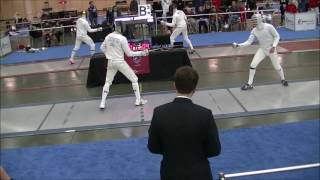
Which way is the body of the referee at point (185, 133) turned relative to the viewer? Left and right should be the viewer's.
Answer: facing away from the viewer

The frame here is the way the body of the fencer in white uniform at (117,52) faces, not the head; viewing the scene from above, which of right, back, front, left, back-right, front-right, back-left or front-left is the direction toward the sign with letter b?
front-left

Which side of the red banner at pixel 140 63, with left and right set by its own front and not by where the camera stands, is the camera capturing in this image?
front

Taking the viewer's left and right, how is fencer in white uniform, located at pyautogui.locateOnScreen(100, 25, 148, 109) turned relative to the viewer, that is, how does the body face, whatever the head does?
facing away from the viewer and to the right of the viewer

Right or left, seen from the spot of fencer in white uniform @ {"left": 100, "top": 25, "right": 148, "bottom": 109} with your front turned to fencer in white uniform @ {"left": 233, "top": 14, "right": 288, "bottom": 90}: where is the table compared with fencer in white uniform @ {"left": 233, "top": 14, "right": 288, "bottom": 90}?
left

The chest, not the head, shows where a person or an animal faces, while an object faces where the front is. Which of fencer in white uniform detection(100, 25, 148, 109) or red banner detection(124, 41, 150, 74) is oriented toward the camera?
the red banner

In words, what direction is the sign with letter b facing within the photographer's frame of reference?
facing the viewer

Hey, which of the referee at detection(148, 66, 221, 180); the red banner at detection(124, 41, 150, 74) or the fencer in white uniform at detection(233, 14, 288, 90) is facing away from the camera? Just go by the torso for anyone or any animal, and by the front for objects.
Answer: the referee

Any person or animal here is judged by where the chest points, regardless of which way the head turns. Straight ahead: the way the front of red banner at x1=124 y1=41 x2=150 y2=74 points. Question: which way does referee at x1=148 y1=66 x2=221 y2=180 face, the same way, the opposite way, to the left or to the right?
the opposite way

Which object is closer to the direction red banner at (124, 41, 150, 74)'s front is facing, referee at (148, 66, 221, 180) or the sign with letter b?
the referee

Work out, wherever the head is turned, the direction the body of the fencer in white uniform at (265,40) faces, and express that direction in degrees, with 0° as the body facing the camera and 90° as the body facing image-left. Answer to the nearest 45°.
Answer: approximately 45°

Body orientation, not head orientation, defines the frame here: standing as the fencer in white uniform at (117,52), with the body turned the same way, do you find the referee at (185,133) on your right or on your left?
on your right

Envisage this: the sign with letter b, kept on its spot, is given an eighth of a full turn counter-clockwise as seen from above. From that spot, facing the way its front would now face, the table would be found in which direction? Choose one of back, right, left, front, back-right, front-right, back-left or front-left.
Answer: front-right

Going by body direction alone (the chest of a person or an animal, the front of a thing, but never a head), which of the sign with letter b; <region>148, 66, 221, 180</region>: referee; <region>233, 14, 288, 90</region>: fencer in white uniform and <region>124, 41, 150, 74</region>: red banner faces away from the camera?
the referee

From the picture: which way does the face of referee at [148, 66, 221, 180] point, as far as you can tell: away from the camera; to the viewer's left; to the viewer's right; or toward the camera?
away from the camera

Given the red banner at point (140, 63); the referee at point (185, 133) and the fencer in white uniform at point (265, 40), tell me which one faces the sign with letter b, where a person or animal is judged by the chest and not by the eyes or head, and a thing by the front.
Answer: the referee

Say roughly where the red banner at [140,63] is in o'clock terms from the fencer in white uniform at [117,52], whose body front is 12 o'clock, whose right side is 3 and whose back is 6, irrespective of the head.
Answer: The red banner is roughly at 11 o'clock from the fencer in white uniform.

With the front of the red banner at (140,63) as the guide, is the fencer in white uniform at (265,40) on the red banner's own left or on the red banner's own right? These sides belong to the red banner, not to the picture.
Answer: on the red banner's own left

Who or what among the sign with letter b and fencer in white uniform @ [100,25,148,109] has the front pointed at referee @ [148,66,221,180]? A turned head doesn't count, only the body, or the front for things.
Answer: the sign with letter b

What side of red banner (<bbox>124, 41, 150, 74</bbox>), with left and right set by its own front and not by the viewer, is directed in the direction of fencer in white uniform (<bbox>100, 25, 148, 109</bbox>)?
front

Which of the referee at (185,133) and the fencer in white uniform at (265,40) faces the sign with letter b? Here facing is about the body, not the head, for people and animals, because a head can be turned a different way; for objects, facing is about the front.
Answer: the referee

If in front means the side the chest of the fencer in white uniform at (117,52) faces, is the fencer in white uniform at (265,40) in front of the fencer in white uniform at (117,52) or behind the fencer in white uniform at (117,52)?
in front

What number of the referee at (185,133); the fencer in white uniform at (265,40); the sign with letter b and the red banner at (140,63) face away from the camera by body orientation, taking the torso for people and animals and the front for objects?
1

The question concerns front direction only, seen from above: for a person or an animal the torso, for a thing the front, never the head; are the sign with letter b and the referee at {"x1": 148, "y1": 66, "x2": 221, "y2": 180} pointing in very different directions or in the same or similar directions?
very different directions
